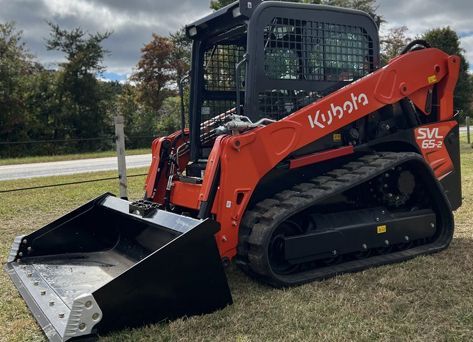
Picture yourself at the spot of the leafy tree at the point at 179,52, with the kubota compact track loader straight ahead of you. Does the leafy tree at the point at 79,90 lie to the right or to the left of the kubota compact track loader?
right

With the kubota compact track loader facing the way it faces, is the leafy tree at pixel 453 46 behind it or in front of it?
behind

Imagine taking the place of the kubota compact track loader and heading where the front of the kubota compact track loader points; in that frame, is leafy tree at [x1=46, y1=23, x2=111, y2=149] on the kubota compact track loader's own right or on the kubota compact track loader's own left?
on the kubota compact track loader's own right

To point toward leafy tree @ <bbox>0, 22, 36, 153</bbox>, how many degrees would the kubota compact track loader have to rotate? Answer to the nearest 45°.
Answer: approximately 90° to its right

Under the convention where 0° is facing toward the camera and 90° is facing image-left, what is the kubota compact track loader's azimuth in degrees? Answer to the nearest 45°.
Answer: approximately 45°

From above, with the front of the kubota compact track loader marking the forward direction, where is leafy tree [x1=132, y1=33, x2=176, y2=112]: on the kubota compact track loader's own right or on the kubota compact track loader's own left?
on the kubota compact track loader's own right

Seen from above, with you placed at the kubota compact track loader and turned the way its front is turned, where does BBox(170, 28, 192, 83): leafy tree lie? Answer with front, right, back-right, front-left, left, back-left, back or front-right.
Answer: back-right
